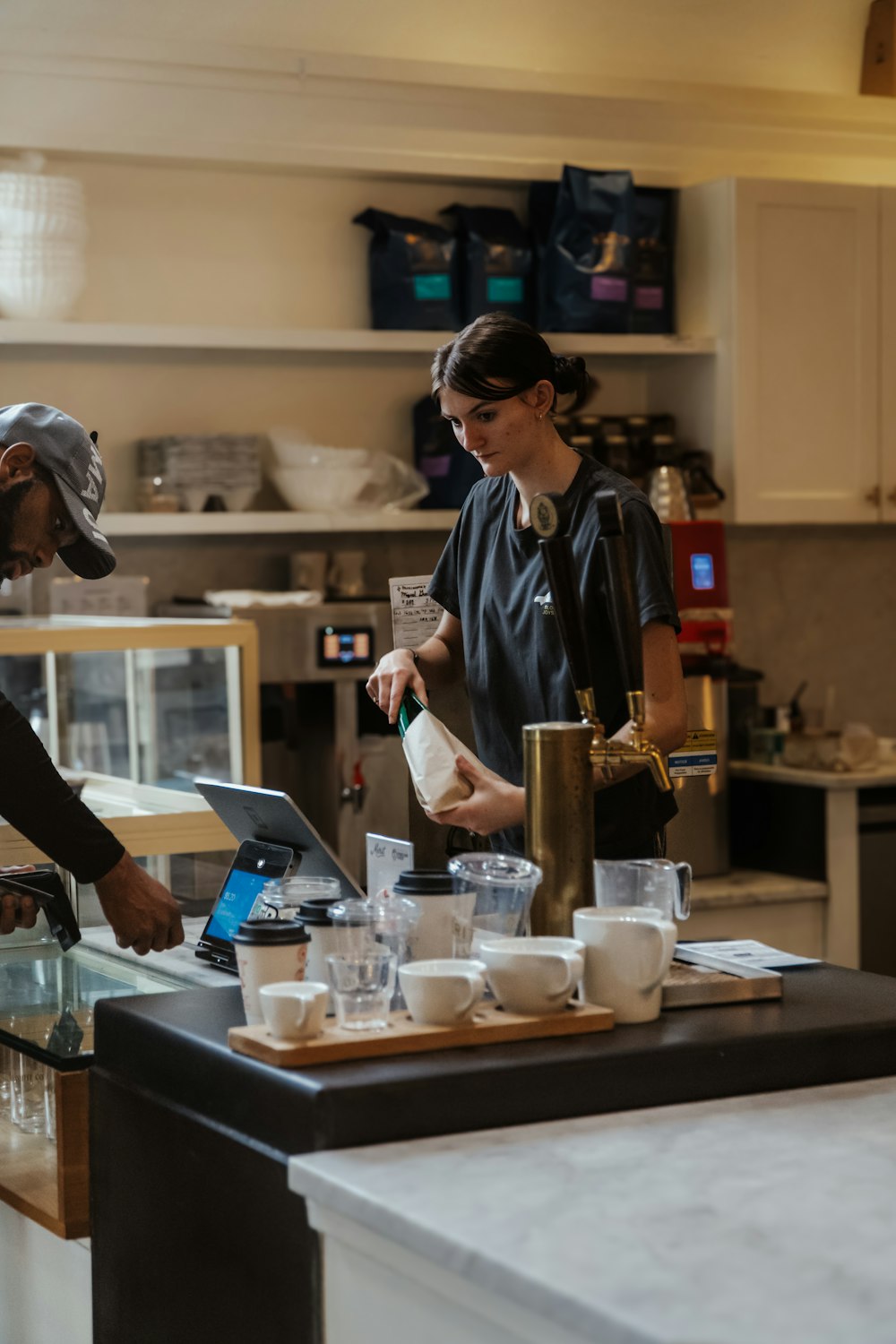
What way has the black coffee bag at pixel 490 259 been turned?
toward the camera

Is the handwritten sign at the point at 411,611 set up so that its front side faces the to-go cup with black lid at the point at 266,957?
yes

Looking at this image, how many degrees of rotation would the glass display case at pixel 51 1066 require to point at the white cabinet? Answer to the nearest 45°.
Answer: approximately 180°

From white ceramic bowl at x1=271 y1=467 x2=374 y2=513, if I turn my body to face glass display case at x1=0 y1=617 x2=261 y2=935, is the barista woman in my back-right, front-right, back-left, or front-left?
front-left

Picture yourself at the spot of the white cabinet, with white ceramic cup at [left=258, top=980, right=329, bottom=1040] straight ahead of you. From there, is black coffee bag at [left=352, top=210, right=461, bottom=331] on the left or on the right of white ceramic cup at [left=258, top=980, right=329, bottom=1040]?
right

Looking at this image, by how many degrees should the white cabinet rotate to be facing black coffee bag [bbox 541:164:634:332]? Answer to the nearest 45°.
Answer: approximately 45° to its right

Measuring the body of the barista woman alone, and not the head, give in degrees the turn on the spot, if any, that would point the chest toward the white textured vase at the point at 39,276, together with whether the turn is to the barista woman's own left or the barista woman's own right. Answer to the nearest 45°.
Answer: approximately 90° to the barista woman's own right

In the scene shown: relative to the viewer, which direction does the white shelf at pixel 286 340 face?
toward the camera

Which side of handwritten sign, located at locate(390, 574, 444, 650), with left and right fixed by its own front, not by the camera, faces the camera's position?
front

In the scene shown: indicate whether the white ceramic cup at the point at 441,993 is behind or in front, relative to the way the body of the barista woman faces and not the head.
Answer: in front

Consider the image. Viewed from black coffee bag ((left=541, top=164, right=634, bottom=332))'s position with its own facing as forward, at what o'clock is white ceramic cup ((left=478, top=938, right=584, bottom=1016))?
The white ceramic cup is roughly at 12 o'clock from the black coffee bag.

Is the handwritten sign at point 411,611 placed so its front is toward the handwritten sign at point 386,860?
yes

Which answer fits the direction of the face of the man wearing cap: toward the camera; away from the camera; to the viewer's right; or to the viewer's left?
to the viewer's right

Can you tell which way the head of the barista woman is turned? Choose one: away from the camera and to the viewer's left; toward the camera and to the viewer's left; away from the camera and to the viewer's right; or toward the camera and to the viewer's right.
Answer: toward the camera and to the viewer's left

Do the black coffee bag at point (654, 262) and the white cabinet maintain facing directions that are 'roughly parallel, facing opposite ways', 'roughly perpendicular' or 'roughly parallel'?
roughly parallel

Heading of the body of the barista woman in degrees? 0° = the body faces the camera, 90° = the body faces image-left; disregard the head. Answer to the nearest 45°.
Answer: approximately 45°

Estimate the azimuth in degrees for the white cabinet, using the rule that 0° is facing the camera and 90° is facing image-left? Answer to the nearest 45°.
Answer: approximately 0°
